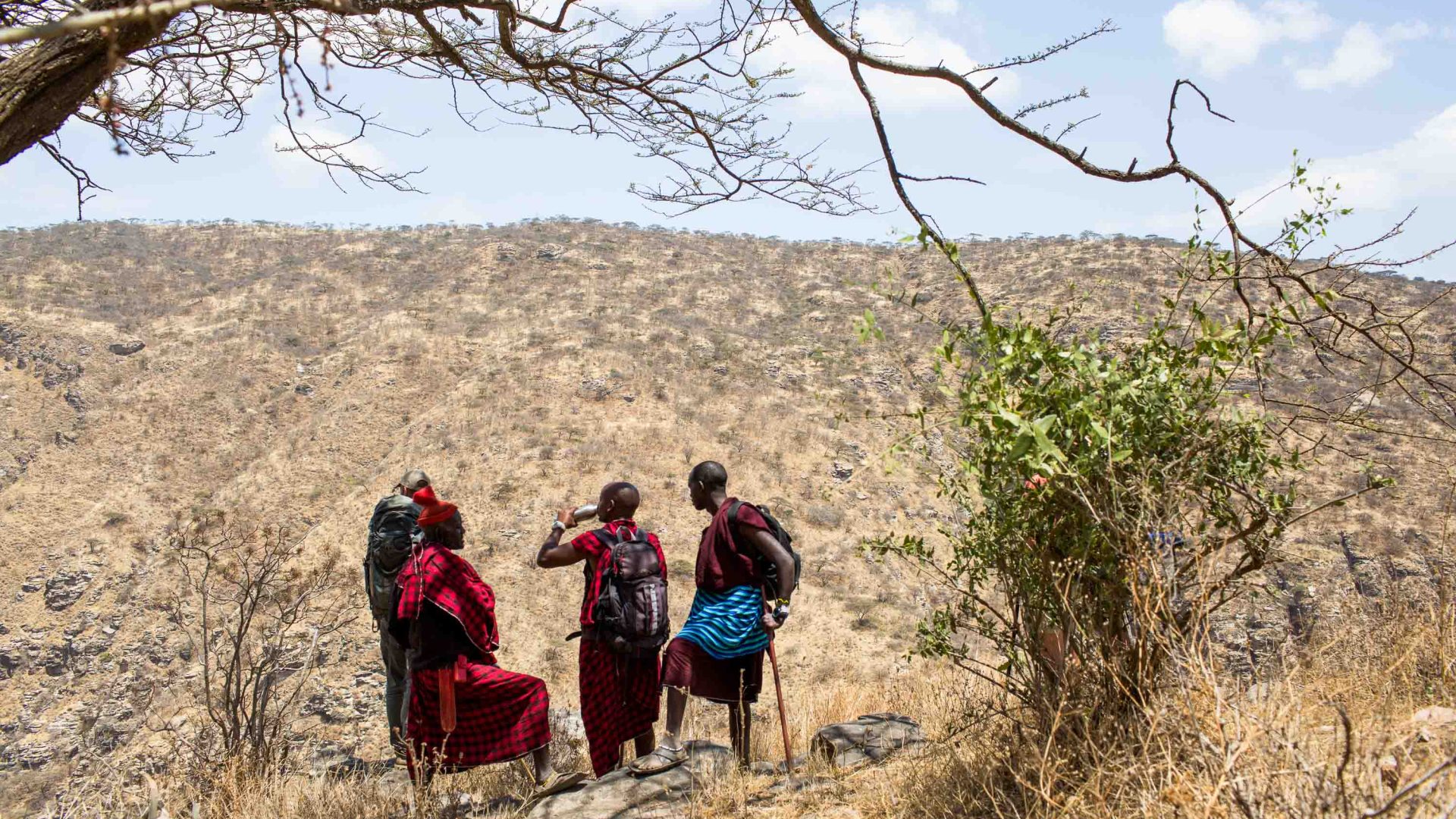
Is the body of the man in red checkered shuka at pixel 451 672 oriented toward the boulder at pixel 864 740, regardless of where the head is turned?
yes

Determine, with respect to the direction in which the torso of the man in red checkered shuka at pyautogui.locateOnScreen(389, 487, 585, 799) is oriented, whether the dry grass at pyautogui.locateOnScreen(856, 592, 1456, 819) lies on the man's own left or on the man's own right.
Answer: on the man's own right

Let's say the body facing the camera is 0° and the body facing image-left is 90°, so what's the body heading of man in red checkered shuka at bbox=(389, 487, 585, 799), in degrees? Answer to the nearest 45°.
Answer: approximately 270°

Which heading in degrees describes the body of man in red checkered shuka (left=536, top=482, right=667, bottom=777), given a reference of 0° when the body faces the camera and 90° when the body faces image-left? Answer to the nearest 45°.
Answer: approximately 135°

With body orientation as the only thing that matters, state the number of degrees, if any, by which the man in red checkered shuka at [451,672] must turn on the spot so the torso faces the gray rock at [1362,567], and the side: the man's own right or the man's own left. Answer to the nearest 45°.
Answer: approximately 45° to the man's own left

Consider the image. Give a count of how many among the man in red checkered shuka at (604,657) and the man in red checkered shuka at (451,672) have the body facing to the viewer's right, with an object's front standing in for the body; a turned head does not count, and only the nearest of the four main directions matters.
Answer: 1
